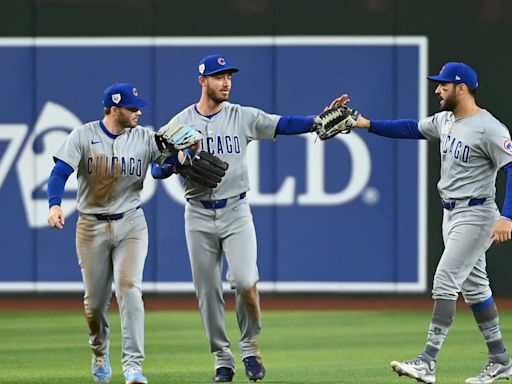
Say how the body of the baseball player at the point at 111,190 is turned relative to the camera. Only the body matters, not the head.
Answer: toward the camera

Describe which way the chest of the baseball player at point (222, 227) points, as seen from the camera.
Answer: toward the camera

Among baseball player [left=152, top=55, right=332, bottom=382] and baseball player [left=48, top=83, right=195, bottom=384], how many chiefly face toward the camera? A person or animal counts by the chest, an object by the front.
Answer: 2

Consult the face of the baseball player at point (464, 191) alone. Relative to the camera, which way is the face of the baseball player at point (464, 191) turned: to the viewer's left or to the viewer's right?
to the viewer's left

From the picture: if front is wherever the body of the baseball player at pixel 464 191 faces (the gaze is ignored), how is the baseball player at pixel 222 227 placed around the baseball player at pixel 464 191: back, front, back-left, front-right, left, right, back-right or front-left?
front-right

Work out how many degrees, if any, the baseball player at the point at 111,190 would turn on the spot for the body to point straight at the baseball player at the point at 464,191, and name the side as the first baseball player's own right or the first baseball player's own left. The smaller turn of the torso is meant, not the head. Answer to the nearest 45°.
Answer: approximately 90° to the first baseball player's own left

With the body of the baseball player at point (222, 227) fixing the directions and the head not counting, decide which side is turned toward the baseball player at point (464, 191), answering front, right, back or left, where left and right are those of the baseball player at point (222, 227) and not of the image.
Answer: left

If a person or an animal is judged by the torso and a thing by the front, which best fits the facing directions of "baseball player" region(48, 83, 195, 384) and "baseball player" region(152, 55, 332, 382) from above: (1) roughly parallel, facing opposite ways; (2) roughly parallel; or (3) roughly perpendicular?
roughly parallel

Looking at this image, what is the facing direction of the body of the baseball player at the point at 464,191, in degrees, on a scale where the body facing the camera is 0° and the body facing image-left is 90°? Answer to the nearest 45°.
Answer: approximately 45°

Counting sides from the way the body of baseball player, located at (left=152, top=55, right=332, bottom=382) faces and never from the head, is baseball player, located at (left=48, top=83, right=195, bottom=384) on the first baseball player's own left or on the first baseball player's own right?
on the first baseball player's own right

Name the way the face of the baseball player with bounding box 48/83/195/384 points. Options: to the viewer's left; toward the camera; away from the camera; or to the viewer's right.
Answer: to the viewer's right
